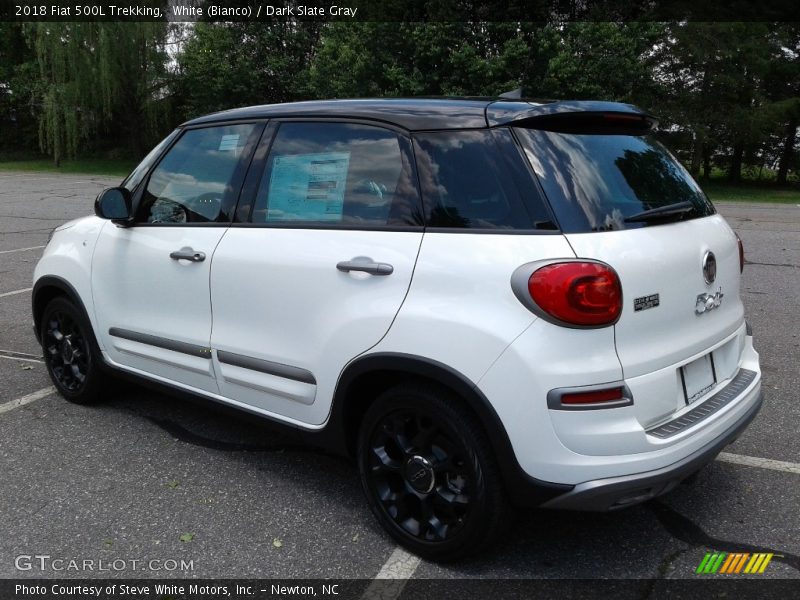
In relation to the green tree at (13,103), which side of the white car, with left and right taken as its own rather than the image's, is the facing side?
front

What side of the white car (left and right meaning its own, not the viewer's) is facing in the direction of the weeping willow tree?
front

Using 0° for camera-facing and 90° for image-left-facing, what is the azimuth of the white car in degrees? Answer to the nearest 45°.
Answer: approximately 135°
